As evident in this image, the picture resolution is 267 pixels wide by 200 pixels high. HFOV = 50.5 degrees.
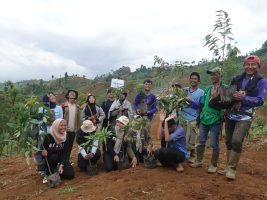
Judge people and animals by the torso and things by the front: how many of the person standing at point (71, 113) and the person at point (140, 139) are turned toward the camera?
2

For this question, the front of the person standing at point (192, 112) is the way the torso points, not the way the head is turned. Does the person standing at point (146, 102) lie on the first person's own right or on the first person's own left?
on the first person's own right

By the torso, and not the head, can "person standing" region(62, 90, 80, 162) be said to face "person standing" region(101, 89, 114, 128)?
no

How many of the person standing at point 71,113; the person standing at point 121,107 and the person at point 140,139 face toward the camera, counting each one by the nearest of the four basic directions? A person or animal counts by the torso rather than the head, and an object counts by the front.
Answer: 3

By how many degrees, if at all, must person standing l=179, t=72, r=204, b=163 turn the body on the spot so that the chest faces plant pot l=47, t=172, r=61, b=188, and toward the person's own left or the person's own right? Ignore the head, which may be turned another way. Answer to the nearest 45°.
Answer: approximately 45° to the person's own right

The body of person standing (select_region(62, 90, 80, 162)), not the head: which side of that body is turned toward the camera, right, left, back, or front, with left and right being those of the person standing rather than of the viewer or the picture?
front

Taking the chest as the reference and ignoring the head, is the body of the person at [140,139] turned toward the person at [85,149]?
no

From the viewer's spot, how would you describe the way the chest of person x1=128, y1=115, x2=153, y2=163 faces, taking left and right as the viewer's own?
facing the viewer

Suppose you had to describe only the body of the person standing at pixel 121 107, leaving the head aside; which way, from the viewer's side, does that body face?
toward the camera

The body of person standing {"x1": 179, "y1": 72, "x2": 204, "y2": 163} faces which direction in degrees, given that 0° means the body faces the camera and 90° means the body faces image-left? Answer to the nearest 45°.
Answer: approximately 45°

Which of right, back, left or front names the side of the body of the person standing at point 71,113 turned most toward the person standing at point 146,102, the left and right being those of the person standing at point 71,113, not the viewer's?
left

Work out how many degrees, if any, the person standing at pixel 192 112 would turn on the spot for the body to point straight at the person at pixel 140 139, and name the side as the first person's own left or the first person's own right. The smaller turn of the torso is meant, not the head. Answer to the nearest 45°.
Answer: approximately 45° to the first person's own right

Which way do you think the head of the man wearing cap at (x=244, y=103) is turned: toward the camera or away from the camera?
toward the camera

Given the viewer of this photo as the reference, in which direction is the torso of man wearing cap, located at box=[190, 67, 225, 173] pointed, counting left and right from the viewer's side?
facing the viewer and to the left of the viewer
